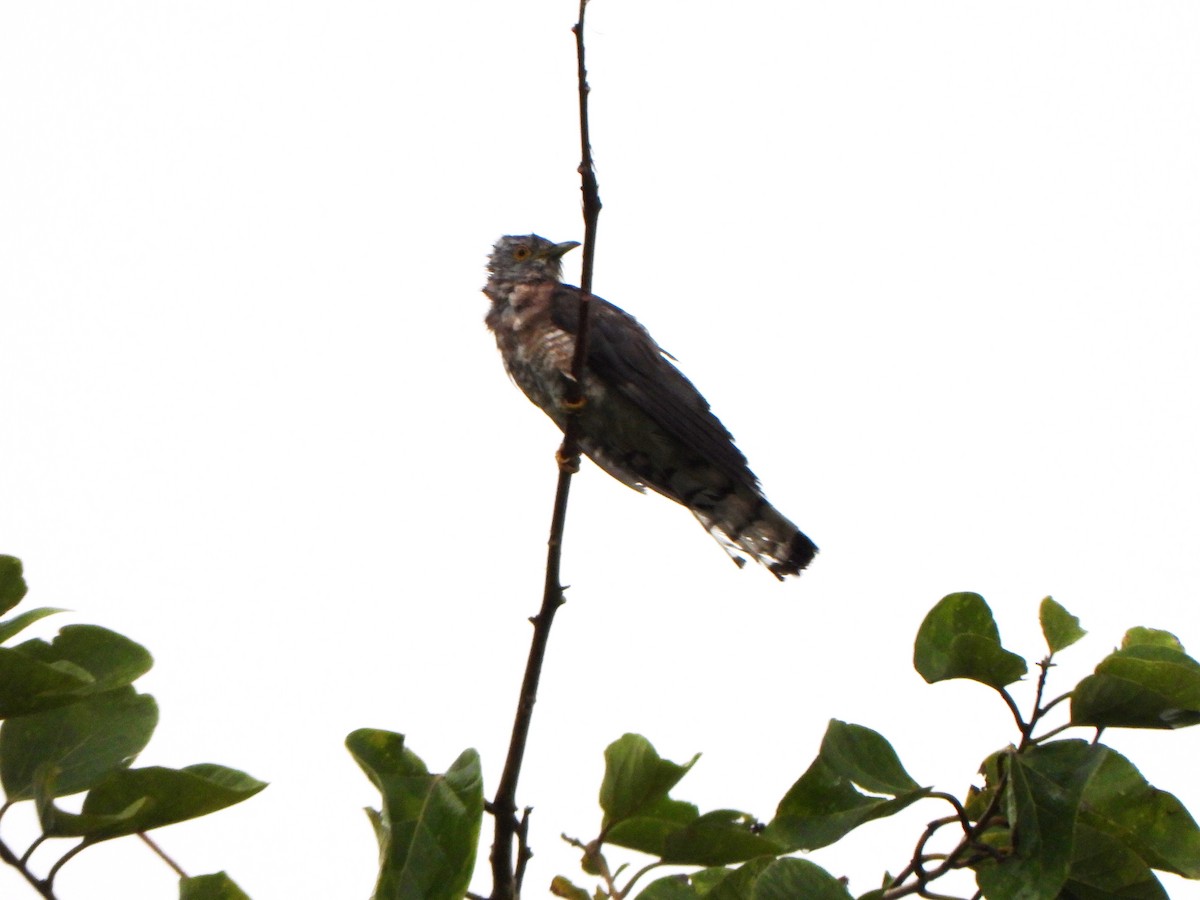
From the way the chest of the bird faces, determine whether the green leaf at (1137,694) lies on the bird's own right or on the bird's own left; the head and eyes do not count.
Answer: on the bird's own left

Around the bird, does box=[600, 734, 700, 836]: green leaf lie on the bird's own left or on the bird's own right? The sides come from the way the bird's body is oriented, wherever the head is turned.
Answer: on the bird's own left

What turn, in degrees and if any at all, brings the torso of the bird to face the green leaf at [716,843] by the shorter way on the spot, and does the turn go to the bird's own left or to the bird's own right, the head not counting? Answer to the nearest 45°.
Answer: approximately 90° to the bird's own left

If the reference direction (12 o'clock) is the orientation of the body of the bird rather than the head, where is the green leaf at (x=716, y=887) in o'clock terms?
The green leaf is roughly at 9 o'clock from the bird.

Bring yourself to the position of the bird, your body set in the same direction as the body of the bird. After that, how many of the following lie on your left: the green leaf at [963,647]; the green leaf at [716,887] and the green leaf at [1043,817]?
3

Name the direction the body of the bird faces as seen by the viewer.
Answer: to the viewer's left

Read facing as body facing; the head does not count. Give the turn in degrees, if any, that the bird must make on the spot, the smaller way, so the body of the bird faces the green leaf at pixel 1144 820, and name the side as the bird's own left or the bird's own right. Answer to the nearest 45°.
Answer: approximately 90° to the bird's own left

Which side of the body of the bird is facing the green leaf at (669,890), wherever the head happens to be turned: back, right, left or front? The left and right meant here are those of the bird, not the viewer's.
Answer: left

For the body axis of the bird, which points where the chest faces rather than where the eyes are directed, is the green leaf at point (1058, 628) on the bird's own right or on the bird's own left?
on the bird's own left

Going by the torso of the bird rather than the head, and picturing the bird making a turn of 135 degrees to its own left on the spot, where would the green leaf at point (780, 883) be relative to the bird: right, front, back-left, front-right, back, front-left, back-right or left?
front-right
